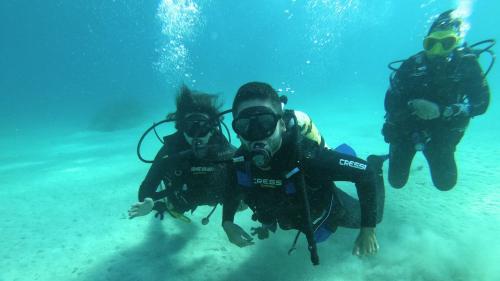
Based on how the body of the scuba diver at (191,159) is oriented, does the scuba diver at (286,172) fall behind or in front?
in front

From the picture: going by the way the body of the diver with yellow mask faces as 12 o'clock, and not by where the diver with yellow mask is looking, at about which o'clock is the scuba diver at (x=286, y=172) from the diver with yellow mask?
The scuba diver is roughly at 1 o'clock from the diver with yellow mask.

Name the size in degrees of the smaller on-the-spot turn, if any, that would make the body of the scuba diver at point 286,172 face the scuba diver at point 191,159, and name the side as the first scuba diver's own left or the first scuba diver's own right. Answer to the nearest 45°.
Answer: approximately 90° to the first scuba diver's own right

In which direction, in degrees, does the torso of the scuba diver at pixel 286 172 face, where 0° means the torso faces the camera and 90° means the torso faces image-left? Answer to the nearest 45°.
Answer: approximately 45°

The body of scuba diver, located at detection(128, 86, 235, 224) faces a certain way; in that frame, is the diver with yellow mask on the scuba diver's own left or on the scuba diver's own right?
on the scuba diver's own left

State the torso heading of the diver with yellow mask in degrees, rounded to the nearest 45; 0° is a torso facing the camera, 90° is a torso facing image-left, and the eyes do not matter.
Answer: approximately 0°

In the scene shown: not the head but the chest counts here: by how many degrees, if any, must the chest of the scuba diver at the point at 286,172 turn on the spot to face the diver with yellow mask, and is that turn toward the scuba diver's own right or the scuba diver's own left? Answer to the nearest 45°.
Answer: approximately 180°

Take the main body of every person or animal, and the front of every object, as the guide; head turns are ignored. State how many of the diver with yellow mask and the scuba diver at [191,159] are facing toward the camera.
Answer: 2
